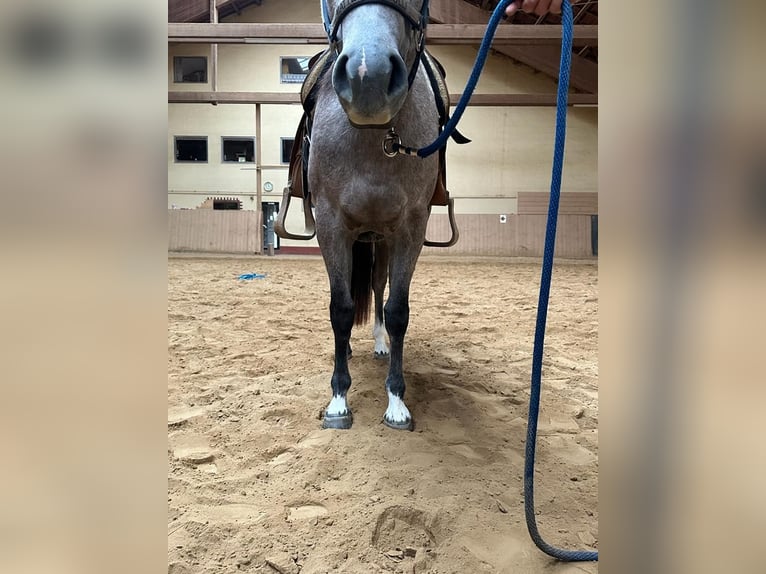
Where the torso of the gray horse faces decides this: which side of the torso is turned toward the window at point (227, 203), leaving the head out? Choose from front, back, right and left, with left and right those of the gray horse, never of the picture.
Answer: back

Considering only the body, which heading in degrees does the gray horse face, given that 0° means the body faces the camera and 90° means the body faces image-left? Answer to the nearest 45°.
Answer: approximately 0°

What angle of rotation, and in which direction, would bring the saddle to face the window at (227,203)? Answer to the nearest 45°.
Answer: approximately 180°
